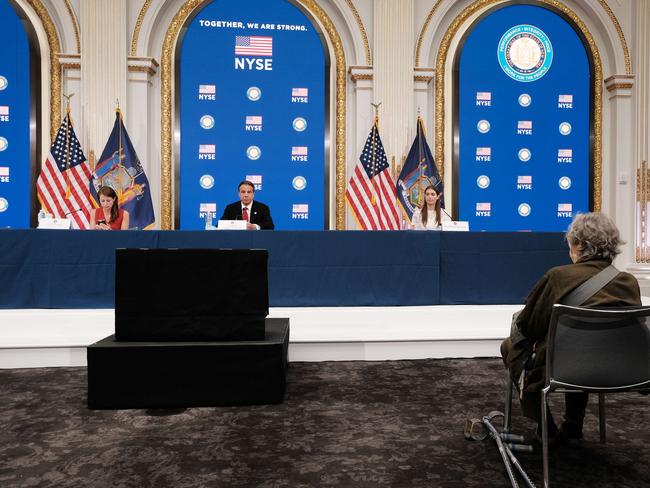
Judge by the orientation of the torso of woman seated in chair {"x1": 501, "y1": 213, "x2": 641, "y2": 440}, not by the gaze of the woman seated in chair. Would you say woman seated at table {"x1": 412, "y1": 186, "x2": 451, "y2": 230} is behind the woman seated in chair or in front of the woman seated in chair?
in front

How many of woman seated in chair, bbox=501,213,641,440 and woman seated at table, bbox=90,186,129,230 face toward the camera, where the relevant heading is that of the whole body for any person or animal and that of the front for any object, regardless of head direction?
1

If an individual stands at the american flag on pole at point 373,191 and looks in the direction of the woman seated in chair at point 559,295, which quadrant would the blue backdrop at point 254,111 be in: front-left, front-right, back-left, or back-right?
back-right

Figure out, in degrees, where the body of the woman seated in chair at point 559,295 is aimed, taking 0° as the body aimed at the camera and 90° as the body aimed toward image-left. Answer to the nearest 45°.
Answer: approximately 135°

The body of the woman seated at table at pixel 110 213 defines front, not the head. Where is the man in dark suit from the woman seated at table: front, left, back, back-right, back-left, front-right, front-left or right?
left

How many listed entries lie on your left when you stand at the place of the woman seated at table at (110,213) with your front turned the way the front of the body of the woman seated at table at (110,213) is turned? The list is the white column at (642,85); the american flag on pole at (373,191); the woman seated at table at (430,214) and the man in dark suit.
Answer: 4

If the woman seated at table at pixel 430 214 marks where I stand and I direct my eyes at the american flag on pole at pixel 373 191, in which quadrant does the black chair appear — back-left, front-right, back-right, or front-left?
back-left

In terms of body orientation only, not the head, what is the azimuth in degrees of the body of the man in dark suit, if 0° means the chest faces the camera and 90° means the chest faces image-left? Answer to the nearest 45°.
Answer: approximately 0°

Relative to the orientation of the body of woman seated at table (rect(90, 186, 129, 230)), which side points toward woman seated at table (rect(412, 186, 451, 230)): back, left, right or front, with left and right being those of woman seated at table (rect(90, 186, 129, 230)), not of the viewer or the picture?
left

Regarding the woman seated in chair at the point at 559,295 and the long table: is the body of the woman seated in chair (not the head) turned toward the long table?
yes

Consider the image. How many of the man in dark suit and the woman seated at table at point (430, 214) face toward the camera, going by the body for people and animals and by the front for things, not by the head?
2

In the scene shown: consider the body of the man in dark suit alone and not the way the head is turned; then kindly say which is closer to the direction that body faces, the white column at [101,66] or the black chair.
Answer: the black chair

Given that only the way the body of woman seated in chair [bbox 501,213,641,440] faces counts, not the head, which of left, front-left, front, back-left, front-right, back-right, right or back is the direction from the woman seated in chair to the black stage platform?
front-left

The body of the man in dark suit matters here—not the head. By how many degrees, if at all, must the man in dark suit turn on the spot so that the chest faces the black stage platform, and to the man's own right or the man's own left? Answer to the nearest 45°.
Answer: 0° — they already face it

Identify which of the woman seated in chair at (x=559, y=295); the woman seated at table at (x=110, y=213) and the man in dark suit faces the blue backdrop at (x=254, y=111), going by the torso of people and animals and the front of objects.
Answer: the woman seated in chair

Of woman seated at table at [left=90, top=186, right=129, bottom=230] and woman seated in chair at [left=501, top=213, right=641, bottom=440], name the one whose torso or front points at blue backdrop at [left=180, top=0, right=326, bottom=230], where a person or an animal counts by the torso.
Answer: the woman seated in chair

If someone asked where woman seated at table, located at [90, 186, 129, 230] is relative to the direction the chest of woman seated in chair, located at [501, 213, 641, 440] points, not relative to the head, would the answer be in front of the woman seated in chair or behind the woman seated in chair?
in front
